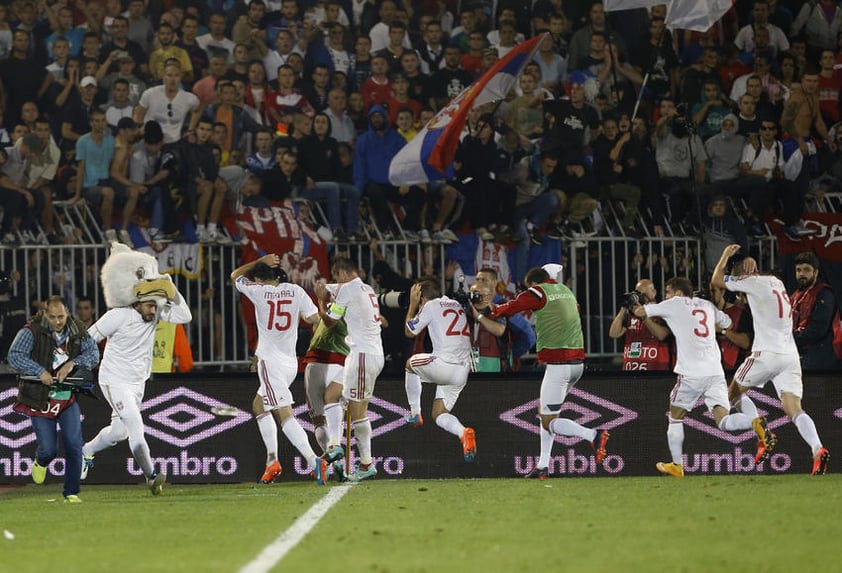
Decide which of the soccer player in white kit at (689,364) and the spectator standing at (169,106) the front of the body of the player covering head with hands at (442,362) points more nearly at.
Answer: the spectator standing

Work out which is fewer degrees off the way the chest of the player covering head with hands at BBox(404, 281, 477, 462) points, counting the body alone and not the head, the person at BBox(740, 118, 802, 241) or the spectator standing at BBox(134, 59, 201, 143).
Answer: the spectator standing

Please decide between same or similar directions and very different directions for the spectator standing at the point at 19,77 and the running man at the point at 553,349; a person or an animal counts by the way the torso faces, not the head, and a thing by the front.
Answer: very different directions

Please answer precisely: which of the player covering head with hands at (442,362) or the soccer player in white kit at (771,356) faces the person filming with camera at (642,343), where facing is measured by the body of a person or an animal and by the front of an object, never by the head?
the soccer player in white kit

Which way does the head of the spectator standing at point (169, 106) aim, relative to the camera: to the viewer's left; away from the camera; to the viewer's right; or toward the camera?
toward the camera

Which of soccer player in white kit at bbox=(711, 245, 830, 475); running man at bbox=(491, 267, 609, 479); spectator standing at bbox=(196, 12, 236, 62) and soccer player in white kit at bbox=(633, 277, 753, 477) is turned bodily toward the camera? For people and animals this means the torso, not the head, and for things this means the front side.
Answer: the spectator standing

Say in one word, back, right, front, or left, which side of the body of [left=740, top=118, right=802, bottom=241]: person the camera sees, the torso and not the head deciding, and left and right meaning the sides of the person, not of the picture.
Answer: front

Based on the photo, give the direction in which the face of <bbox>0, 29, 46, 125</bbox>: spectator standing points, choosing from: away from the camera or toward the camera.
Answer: toward the camera

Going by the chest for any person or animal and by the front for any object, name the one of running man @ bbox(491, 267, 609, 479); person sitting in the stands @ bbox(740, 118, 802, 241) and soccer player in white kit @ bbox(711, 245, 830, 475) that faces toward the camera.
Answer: the person sitting in the stands

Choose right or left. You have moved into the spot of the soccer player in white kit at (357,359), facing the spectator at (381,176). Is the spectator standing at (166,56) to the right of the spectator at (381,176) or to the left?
left

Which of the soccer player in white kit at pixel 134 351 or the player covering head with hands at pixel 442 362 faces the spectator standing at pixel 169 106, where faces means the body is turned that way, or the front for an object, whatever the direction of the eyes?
the player covering head with hands

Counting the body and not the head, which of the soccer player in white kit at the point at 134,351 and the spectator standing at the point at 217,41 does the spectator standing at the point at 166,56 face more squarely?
the soccer player in white kit

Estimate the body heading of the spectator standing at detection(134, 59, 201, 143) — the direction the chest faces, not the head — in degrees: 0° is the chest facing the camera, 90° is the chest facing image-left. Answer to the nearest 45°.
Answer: approximately 0°

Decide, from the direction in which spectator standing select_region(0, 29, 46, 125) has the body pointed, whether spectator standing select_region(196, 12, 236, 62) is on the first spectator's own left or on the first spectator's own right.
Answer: on the first spectator's own left

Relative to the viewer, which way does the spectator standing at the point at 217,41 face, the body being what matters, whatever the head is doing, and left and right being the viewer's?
facing the viewer

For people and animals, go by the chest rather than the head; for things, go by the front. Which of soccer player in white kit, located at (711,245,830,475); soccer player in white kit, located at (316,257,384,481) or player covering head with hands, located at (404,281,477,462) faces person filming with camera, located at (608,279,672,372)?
soccer player in white kit, located at (711,245,830,475)

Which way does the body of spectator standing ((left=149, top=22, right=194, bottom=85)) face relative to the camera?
toward the camera
